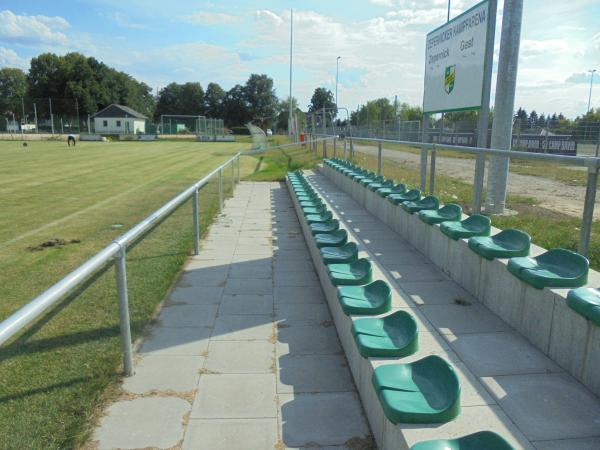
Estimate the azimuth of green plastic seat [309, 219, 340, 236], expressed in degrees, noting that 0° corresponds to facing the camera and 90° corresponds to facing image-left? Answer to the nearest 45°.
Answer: approximately 90°

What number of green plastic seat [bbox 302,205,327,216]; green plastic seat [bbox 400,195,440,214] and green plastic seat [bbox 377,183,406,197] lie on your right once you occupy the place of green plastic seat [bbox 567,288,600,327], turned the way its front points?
3

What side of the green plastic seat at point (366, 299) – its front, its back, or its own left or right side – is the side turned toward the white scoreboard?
right

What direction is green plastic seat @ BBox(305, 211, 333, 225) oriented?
to the viewer's left

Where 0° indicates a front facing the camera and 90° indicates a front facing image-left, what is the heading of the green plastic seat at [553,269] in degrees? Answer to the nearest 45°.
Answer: approximately 45°

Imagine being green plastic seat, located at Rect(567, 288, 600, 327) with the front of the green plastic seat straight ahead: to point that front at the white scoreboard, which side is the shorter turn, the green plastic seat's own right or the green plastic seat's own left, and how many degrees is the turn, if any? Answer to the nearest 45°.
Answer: approximately 135° to the green plastic seat's own right

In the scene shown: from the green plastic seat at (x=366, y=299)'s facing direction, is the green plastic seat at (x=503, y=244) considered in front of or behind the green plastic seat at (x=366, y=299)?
behind

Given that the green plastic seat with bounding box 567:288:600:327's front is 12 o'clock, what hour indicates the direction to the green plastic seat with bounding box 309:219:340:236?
the green plastic seat with bounding box 309:219:340:236 is roughly at 3 o'clock from the green plastic seat with bounding box 567:288:600:327.

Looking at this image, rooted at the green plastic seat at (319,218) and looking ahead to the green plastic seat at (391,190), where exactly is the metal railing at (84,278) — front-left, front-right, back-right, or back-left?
back-right

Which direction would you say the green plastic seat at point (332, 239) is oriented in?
to the viewer's left

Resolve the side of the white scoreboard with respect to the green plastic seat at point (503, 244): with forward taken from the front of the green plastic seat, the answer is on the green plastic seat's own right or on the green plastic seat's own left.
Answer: on the green plastic seat's own right

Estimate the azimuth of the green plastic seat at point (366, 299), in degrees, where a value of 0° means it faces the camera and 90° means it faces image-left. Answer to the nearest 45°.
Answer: approximately 90°

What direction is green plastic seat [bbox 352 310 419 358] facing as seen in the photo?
to the viewer's left

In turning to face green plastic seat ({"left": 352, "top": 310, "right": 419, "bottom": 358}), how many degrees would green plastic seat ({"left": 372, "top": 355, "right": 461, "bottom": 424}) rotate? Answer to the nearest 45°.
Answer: approximately 90° to its right

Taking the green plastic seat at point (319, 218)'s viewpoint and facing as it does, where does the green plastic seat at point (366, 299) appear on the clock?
the green plastic seat at point (366, 299) is roughly at 9 o'clock from the green plastic seat at point (319, 218).
